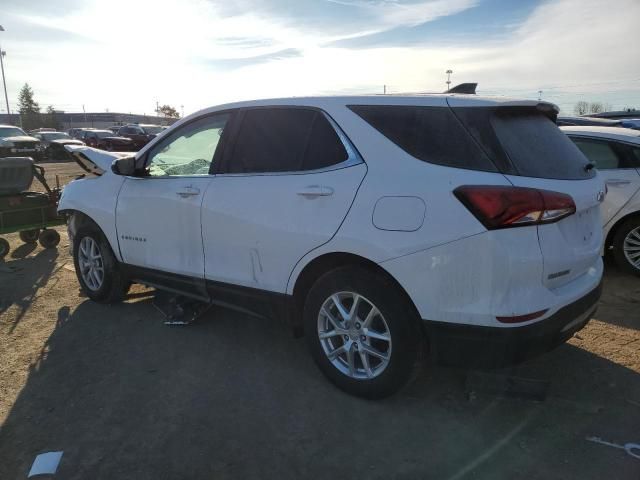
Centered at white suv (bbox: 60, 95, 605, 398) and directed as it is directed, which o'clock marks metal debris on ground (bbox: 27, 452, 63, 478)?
The metal debris on ground is roughly at 10 o'clock from the white suv.

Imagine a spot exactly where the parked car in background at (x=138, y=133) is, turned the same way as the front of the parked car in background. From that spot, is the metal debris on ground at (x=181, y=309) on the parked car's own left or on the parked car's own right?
on the parked car's own left

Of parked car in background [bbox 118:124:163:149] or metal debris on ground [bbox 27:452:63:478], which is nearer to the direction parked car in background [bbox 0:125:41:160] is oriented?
the metal debris on ground

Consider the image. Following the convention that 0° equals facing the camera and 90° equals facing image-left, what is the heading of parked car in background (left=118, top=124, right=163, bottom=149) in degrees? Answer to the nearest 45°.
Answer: approximately 45°

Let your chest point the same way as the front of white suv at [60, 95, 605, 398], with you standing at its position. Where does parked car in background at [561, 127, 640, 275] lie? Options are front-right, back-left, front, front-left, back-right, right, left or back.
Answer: right

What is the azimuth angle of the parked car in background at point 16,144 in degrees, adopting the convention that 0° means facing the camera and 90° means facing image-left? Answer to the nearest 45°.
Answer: approximately 315°

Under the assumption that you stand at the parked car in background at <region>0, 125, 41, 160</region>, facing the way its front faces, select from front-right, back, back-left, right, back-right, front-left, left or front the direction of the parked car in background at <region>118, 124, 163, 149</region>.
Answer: left

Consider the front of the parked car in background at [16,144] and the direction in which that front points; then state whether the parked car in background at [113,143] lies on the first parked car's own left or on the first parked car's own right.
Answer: on the first parked car's own left
